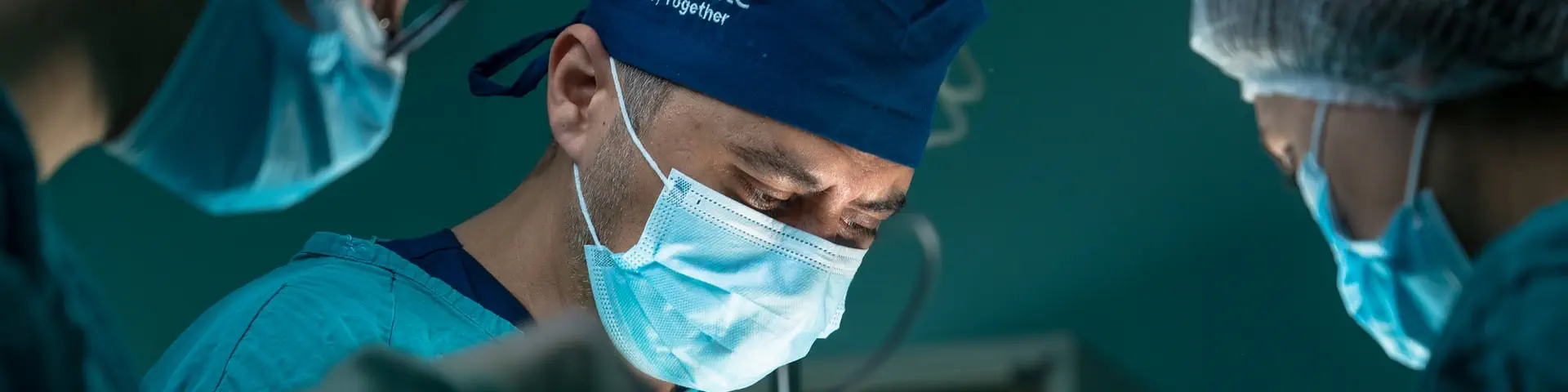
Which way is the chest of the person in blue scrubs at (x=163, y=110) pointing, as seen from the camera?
to the viewer's right

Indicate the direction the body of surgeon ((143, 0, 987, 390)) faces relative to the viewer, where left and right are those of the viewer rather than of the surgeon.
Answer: facing the viewer and to the right of the viewer

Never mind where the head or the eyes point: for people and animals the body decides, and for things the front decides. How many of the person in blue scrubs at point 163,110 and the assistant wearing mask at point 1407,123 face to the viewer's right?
1

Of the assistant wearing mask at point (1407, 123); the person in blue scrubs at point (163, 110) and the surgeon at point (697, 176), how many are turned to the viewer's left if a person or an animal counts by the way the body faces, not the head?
1

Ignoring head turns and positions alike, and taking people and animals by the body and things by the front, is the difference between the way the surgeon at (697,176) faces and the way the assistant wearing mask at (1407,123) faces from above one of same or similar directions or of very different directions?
very different directions

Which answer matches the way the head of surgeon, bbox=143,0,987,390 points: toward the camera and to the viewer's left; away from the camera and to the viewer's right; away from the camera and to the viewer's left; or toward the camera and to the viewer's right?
toward the camera and to the viewer's right

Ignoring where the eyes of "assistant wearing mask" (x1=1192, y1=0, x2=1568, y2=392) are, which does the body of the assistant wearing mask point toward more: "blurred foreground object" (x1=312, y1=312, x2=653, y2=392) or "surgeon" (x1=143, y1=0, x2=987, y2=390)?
the surgeon

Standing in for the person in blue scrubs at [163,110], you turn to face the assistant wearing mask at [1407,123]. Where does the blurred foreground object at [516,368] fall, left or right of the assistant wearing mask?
right

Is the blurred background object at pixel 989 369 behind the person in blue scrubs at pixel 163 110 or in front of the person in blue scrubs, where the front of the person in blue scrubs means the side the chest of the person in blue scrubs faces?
in front

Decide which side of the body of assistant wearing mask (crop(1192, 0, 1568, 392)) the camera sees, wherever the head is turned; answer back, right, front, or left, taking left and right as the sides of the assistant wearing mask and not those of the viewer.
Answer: left

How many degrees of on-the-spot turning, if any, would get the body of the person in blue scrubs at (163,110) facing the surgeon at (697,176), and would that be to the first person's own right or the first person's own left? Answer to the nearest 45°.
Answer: approximately 45° to the first person's own right
